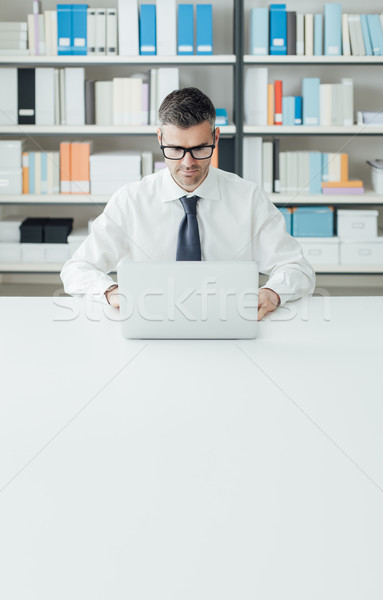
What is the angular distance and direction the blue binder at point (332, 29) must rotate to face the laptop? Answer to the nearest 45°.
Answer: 0° — it already faces it

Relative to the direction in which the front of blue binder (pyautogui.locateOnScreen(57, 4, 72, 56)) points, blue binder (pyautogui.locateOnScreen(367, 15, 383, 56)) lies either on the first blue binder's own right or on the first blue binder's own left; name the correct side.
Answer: on the first blue binder's own left

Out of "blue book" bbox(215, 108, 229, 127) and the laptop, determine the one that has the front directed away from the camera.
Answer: the laptop
